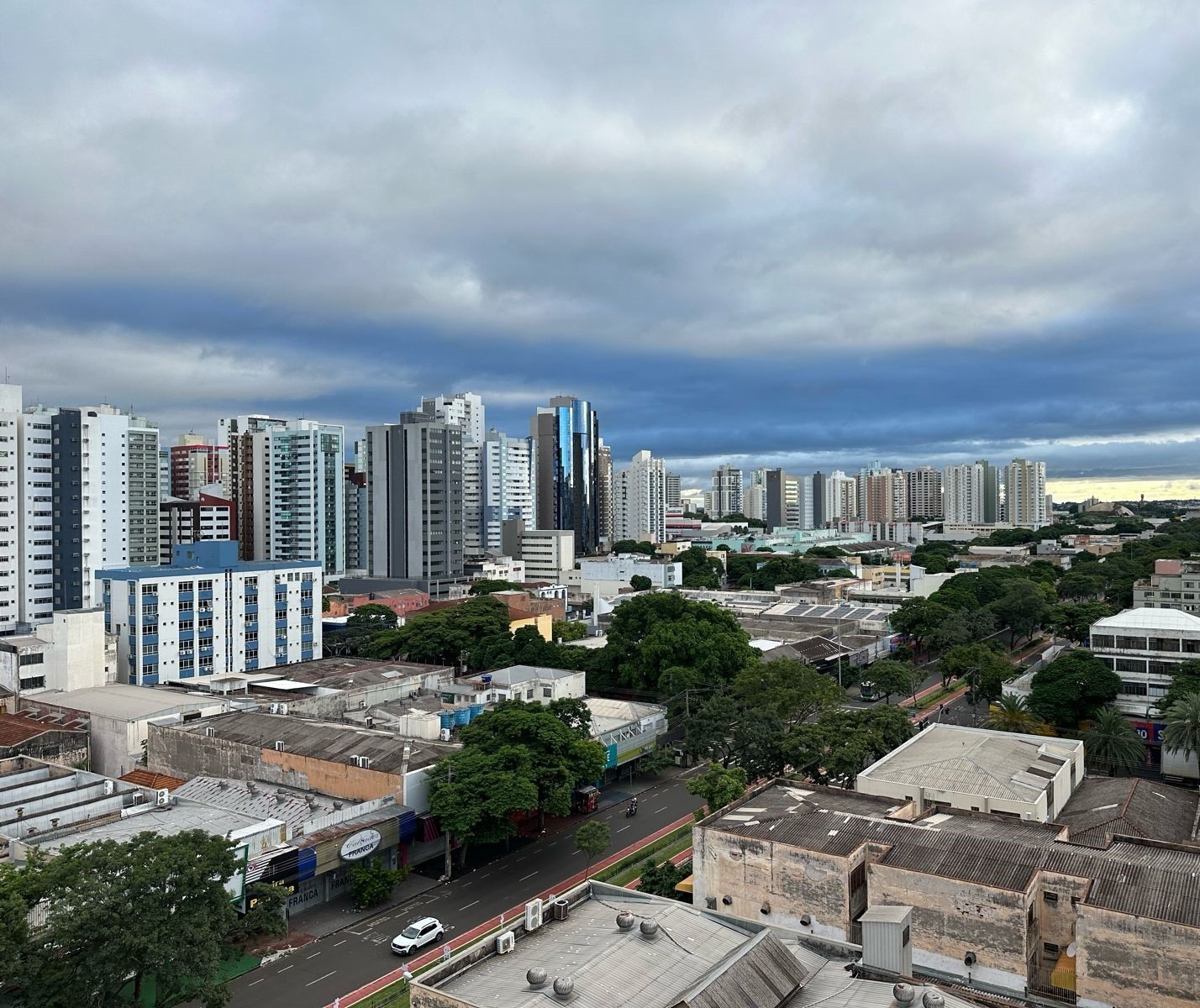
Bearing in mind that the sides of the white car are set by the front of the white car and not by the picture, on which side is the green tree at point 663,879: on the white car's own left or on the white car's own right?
on the white car's own left

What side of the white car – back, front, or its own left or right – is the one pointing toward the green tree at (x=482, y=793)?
back

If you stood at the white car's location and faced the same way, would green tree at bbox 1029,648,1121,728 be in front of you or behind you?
behind

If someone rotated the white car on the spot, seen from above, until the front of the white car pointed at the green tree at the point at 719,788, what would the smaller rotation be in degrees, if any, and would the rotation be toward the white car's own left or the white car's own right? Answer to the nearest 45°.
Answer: approximately 135° to the white car's own left

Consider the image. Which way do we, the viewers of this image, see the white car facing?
facing the viewer and to the left of the viewer

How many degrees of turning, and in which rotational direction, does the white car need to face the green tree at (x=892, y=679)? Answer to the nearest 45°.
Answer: approximately 180°

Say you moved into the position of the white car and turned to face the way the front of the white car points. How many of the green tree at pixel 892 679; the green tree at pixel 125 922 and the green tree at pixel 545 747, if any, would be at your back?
2

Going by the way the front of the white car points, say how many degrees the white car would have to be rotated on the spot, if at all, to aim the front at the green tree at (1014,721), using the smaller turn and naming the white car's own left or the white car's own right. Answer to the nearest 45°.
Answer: approximately 135° to the white car's own left

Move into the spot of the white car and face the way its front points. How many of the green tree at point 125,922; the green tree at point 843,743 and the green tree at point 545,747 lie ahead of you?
1

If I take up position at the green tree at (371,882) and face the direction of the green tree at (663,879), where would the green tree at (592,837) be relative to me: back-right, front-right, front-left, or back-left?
front-left

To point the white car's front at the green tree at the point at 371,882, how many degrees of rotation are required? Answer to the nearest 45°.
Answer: approximately 90° to its right

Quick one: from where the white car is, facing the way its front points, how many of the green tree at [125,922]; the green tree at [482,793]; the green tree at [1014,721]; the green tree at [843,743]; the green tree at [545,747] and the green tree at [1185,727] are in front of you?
1

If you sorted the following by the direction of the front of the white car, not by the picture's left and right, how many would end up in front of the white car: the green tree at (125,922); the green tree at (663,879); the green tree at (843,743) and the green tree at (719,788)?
1

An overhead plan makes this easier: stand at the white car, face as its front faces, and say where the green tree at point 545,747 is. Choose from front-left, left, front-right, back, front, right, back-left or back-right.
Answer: back
